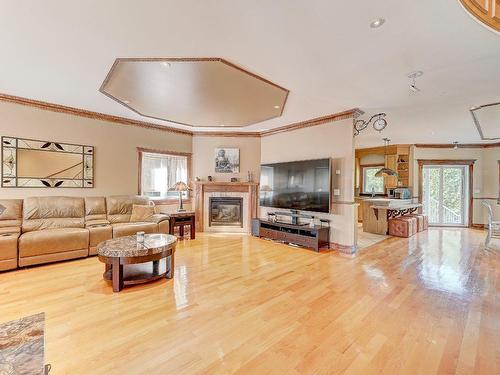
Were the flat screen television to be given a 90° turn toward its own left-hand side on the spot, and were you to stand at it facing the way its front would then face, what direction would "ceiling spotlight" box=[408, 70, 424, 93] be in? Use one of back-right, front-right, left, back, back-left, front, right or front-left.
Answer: front

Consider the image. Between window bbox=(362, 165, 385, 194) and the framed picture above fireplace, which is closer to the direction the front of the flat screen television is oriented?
the framed picture above fireplace

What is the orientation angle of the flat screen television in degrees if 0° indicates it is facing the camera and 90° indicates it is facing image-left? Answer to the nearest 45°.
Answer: approximately 45°

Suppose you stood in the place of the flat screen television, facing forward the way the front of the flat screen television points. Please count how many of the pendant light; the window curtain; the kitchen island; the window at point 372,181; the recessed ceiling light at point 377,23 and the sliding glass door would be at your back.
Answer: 4

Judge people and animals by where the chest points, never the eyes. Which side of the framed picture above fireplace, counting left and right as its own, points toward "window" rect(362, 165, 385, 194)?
left

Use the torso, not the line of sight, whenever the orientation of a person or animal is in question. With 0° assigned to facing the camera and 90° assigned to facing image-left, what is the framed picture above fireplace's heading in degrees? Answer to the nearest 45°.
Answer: approximately 0°

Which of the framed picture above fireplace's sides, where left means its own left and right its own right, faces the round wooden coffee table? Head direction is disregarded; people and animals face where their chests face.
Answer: front

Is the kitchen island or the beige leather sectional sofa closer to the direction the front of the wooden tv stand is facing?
the beige leather sectional sofa

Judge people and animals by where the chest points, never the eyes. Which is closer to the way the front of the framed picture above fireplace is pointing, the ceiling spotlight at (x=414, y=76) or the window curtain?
the ceiling spotlight

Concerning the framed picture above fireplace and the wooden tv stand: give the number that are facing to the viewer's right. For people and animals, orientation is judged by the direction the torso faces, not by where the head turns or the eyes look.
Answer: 0

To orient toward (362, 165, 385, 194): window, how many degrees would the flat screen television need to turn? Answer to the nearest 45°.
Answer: approximately 180°

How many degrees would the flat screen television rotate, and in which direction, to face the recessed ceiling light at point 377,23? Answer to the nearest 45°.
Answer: approximately 45° to its left
